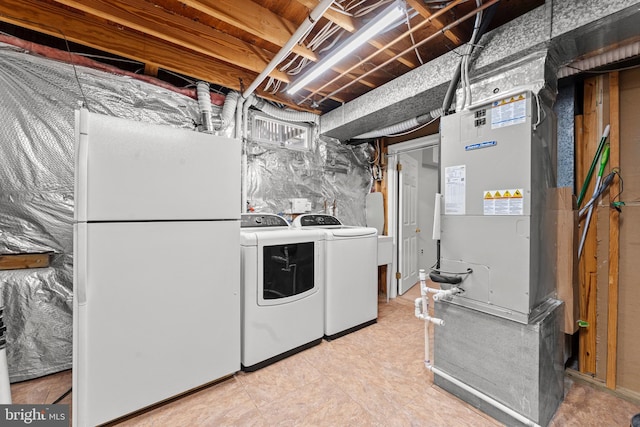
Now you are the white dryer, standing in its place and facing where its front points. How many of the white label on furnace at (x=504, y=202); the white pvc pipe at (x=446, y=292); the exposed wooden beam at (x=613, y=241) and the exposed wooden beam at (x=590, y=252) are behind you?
0

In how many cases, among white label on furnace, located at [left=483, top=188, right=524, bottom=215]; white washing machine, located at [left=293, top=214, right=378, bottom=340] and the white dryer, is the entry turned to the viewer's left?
0

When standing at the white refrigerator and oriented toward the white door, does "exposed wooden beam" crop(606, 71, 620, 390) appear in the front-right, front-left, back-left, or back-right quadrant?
front-right

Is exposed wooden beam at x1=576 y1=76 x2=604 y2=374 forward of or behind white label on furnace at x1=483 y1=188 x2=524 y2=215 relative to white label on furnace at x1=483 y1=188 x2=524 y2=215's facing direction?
behind

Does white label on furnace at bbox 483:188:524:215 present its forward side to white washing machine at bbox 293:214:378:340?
no

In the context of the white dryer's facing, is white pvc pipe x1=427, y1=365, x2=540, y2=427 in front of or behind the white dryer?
in front

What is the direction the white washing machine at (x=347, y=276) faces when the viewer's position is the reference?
facing the viewer and to the right of the viewer

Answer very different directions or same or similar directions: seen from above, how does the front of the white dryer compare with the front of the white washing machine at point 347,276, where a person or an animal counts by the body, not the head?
same or similar directions

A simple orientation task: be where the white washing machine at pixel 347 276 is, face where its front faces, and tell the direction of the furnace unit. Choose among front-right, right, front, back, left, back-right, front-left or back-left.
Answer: front

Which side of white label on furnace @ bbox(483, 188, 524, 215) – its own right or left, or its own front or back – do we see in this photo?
front

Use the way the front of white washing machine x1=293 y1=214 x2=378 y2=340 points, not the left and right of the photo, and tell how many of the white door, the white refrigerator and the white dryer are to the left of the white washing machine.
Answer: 1

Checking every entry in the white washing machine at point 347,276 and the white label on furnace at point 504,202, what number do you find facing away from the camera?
0

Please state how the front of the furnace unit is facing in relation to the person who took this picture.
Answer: facing the viewer and to the left of the viewer

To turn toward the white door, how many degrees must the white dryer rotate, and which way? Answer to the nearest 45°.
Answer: approximately 90° to its left
